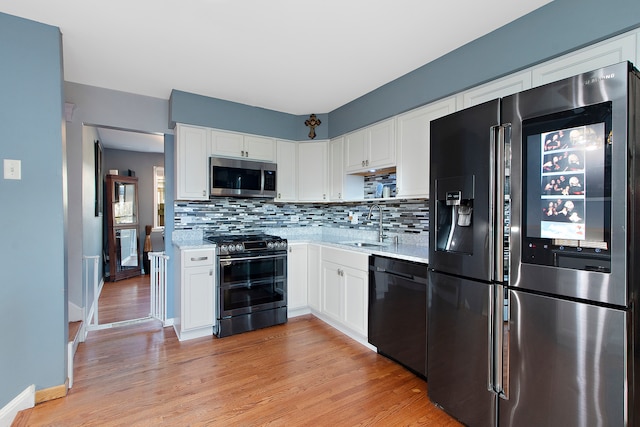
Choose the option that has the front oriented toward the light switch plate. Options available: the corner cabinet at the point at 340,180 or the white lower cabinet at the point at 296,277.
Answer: the corner cabinet

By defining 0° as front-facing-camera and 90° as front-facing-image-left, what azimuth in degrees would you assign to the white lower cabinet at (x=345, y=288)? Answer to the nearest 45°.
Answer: approximately 45°

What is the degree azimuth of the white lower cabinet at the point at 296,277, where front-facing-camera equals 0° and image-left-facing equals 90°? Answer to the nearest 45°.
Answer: approximately 315°

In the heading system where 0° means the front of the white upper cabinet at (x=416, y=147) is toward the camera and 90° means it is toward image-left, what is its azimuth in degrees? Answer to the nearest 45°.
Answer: approximately 45°

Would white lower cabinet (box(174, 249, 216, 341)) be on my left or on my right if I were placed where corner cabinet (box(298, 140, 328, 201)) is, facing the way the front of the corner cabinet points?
on my right

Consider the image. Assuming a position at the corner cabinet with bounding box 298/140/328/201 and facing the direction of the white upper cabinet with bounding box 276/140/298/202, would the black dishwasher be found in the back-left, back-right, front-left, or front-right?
back-left
